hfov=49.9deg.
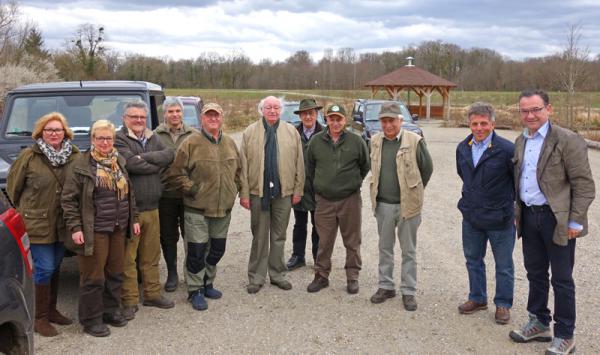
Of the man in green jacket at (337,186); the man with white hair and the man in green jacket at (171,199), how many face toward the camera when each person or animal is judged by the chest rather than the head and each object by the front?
3

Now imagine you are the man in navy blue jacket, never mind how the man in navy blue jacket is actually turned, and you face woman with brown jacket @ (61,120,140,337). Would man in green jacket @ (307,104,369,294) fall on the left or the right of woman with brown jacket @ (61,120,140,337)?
right

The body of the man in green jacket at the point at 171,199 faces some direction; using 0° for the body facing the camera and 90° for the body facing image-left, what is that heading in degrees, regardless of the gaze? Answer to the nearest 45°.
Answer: approximately 0°

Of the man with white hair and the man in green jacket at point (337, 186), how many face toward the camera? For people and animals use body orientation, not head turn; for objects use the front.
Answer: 2

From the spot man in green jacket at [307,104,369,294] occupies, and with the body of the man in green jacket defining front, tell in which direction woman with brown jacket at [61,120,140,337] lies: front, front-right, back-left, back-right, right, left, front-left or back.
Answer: front-right

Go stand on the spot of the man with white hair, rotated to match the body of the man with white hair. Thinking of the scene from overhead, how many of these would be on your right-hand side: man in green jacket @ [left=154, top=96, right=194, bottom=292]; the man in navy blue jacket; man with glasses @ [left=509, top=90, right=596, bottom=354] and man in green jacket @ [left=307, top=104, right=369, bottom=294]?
1

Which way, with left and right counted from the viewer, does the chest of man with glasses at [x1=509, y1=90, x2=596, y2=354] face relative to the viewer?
facing the viewer and to the left of the viewer

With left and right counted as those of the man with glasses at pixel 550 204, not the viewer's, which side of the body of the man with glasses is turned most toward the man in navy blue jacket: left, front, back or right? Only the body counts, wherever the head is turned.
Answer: right

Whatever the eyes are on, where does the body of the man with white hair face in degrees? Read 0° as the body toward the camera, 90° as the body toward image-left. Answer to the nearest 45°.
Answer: approximately 0°

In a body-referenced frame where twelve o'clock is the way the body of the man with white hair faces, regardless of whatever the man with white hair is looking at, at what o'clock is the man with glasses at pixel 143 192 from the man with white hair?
The man with glasses is roughly at 2 o'clock from the man with white hair.

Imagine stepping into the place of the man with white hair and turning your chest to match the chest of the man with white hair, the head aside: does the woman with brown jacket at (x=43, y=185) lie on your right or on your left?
on your right

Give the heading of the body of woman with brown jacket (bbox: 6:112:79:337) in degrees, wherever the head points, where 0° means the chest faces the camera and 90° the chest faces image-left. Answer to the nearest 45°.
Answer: approximately 315°

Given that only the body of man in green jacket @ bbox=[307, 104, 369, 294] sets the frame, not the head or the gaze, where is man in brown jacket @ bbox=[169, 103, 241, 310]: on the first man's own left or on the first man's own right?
on the first man's own right
